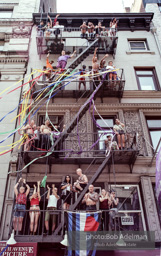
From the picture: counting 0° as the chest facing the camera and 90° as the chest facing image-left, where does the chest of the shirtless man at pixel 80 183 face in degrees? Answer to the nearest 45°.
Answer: approximately 45°

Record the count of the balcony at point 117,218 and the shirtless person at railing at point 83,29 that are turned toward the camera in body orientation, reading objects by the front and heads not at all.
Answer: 2
